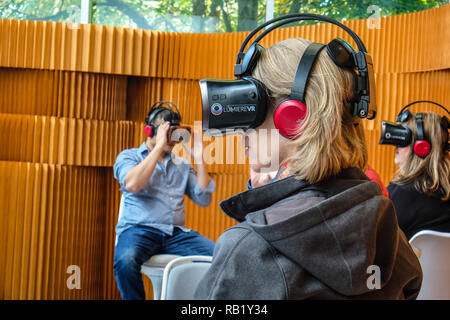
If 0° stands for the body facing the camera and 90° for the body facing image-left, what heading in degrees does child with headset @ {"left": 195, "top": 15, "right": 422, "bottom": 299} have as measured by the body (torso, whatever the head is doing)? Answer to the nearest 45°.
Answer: approximately 135°

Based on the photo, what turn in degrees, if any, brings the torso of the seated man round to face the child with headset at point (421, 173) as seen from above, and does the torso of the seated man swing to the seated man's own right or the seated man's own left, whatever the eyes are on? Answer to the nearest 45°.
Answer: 0° — they already face them

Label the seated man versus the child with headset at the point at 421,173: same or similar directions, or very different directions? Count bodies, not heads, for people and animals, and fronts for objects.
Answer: very different directions

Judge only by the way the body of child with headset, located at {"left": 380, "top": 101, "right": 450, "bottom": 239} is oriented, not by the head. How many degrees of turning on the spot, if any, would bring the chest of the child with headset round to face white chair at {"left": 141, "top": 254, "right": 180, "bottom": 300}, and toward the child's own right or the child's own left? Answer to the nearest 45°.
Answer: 0° — they already face it

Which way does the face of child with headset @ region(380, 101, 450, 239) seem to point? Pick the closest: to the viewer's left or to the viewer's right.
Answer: to the viewer's left

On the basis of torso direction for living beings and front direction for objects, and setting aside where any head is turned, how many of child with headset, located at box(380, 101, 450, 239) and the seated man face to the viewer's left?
1

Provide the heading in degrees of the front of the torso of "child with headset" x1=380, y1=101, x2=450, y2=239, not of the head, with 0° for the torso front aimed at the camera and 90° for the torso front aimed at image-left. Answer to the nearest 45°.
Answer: approximately 90°

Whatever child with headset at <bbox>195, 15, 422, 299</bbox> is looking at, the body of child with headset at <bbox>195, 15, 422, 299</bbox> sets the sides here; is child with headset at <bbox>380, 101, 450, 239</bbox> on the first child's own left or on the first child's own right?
on the first child's own right

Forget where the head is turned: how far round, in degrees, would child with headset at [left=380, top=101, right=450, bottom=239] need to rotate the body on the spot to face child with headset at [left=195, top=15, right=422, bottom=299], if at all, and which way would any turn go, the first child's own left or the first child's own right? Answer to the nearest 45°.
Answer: approximately 90° to the first child's own left
